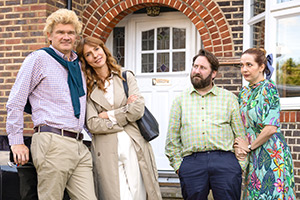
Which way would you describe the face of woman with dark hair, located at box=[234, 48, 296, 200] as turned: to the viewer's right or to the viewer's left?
to the viewer's left

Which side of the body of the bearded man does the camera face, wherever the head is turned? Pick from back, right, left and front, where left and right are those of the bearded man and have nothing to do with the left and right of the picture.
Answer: front

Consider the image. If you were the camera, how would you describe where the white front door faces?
facing the viewer

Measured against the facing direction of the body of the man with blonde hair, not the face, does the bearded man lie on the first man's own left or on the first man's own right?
on the first man's own left

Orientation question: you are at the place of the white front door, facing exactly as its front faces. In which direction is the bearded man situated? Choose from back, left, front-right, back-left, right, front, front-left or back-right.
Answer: front

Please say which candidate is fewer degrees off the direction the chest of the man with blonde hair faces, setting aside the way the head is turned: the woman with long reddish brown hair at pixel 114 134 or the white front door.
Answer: the woman with long reddish brown hair

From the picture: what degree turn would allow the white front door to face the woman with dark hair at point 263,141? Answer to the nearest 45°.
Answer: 0° — it already faces them

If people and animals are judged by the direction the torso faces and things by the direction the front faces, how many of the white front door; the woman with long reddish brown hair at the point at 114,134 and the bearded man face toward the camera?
3

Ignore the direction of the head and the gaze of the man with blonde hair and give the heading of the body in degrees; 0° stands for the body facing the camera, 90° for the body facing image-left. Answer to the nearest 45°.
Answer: approximately 315°

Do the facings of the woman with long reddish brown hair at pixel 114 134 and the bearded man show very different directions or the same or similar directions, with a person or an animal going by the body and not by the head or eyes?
same or similar directions

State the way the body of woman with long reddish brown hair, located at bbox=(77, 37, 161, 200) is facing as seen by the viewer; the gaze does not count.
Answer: toward the camera

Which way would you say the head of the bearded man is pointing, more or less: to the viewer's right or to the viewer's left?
to the viewer's left

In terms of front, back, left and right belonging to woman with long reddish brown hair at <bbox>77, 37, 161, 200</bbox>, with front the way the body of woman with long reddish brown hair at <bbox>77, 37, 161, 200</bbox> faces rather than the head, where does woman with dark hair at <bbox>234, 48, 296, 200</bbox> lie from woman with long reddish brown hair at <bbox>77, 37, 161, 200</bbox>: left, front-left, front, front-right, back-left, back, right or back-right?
left

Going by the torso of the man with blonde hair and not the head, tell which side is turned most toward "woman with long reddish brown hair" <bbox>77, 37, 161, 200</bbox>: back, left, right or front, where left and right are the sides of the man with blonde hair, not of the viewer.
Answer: left

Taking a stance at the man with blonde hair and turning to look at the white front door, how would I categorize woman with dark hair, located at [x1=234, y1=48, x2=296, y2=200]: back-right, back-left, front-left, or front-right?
front-right

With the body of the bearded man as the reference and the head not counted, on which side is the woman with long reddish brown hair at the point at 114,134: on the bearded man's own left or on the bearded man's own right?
on the bearded man's own right

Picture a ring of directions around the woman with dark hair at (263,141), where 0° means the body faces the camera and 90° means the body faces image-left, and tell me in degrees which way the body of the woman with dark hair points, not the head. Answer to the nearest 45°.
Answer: approximately 45°

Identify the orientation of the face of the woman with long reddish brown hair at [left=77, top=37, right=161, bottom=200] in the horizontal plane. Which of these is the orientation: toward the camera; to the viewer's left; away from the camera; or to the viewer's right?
toward the camera
